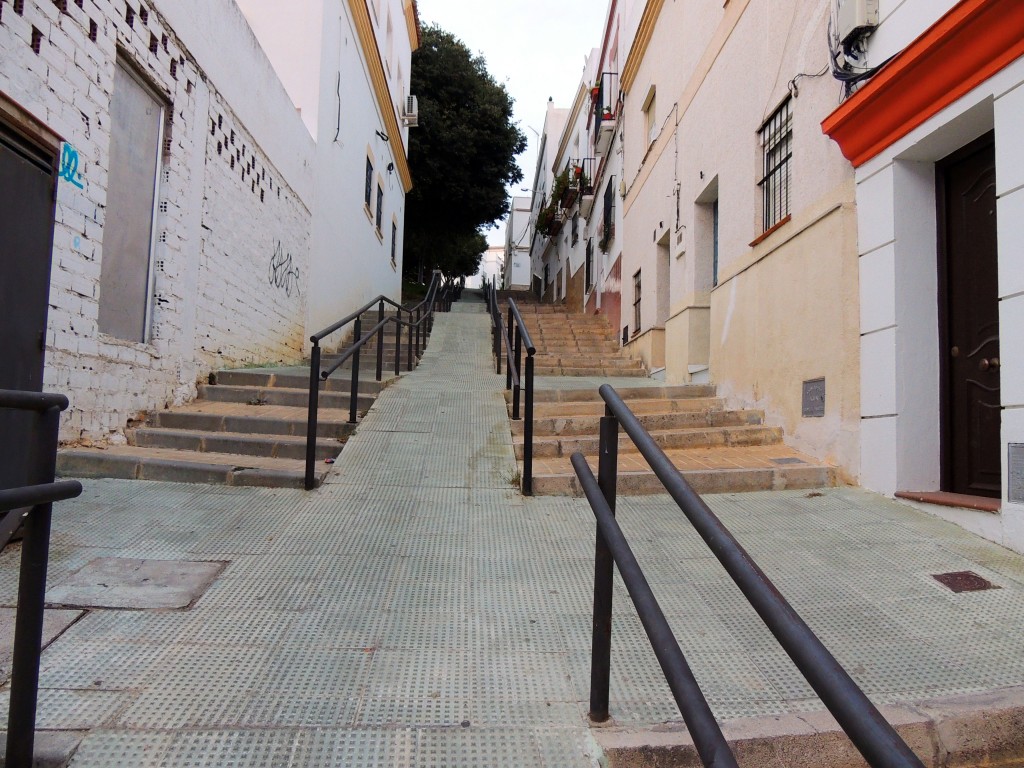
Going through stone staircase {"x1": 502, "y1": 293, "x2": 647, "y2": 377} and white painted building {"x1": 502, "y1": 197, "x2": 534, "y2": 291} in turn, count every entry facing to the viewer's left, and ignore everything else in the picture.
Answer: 1

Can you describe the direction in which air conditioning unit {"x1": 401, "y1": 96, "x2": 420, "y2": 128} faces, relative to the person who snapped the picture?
facing to the right of the viewer

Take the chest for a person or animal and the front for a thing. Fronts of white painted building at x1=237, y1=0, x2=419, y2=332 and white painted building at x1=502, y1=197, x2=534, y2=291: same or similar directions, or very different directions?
very different directions

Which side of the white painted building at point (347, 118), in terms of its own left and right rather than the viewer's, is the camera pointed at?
right

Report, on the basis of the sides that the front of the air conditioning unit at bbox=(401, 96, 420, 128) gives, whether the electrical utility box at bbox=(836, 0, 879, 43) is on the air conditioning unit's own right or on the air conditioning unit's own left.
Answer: on the air conditioning unit's own right

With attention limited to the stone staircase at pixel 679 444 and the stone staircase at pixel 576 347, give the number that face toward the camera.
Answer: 2

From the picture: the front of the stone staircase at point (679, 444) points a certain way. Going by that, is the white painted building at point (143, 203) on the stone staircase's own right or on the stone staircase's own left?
on the stone staircase's own right

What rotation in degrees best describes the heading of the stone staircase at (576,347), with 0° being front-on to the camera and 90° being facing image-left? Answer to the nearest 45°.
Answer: approximately 0°

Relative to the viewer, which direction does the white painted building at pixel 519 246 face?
to the viewer's left

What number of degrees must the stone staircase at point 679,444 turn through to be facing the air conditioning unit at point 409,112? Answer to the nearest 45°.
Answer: approximately 135° to its right
